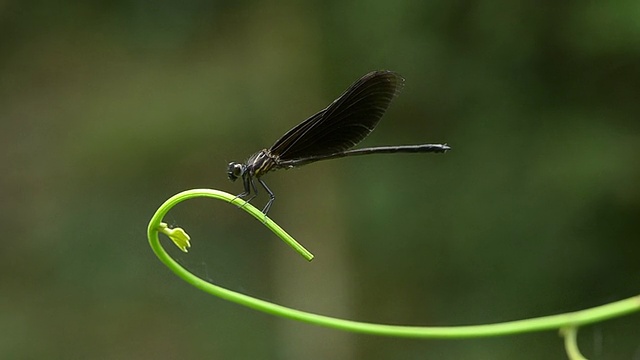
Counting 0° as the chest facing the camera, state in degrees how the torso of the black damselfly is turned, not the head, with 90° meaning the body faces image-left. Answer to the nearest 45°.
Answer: approximately 90°
